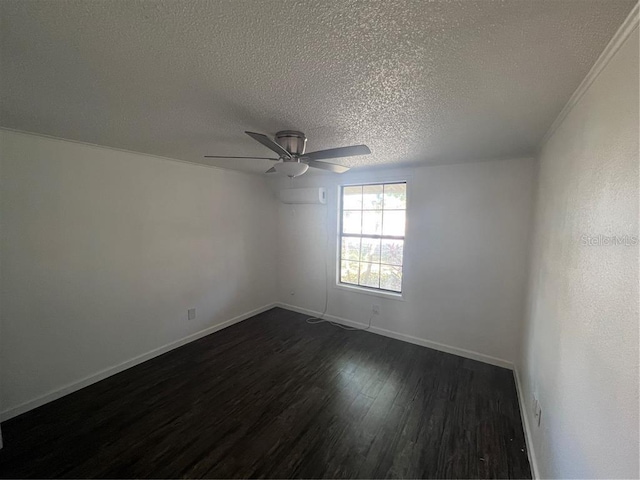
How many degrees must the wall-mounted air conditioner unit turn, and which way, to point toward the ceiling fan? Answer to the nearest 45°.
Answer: approximately 45° to its left

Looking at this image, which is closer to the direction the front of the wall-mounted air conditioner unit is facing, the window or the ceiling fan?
the ceiling fan

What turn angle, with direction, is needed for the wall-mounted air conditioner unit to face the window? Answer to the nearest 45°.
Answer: approximately 135° to its left
